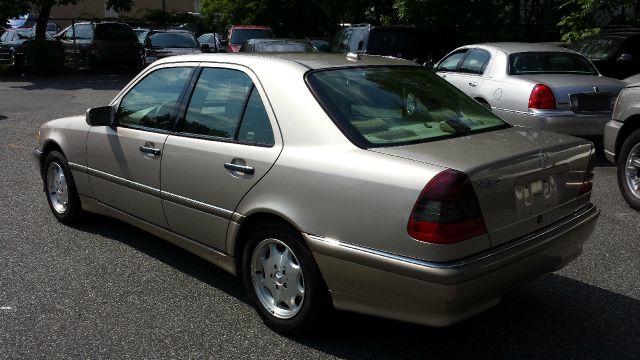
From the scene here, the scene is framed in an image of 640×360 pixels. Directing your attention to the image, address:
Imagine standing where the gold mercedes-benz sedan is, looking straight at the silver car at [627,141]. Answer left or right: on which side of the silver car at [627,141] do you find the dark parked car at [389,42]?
left

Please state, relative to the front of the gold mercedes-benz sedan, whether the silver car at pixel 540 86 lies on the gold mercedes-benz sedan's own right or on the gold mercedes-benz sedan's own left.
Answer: on the gold mercedes-benz sedan's own right

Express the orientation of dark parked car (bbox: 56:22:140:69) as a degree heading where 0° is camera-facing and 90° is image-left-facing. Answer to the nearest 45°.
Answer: approximately 135°

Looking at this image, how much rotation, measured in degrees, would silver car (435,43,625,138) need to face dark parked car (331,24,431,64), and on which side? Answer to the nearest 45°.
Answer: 0° — it already faces it

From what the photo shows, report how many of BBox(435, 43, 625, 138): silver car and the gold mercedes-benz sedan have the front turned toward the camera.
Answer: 0

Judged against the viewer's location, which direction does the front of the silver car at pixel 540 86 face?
facing away from the viewer and to the left of the viewer

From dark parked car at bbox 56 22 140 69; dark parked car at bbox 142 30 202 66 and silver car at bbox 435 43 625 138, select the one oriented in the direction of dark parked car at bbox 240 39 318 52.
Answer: the silver car

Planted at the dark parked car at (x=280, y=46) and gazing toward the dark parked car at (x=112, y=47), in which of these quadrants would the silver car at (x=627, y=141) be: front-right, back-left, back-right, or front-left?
back-left

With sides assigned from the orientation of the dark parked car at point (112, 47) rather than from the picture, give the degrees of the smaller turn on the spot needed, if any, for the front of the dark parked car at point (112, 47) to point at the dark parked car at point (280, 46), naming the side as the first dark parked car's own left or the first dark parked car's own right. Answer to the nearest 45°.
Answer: approximately 180°

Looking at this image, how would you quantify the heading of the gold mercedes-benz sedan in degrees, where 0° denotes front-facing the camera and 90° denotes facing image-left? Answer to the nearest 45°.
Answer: approximately 135°
